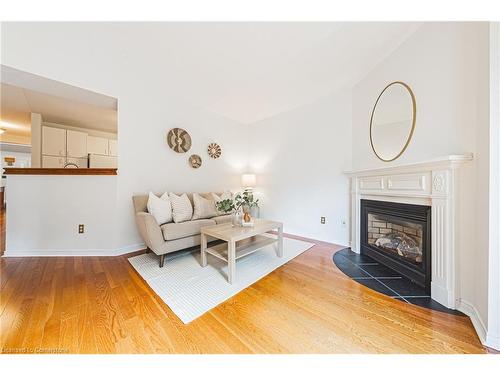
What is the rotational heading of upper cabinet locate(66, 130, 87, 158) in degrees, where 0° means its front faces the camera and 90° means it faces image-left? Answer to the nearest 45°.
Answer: approximately 315°

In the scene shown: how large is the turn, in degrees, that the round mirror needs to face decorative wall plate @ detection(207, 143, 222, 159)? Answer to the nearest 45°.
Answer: approximately 45° to its right

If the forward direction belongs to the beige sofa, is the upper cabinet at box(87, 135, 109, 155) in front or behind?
behind

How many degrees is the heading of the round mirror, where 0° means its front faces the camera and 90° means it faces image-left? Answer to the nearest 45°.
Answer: approximately 45°

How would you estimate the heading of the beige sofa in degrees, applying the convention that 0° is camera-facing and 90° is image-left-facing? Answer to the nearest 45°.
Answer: approximately 315°

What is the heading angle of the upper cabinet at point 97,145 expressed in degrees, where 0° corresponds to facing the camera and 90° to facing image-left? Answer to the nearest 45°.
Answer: approximately 315°
